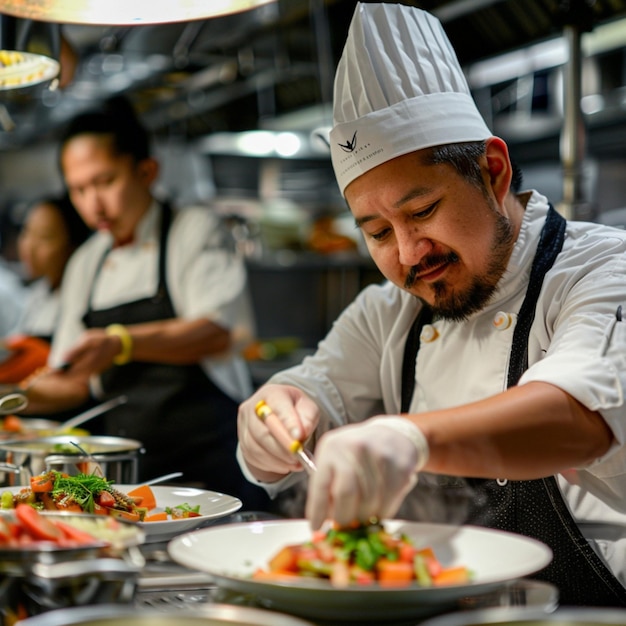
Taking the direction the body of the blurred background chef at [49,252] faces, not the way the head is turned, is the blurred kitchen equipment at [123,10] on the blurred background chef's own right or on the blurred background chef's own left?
on the blurred background chef's own left

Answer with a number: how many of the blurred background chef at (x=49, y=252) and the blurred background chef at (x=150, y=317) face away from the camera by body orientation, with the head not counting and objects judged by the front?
0

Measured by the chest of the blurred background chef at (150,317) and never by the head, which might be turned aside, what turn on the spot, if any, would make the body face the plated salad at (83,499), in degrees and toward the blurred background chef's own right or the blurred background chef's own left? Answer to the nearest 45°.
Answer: approximately 45° to the blurred background chef's own left

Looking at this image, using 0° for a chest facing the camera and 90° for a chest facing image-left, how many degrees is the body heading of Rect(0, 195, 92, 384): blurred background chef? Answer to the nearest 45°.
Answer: approximately 45°

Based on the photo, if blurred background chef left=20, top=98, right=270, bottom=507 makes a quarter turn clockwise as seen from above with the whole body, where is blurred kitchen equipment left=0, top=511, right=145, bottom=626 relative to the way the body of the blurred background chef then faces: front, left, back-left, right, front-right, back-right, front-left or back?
back-left

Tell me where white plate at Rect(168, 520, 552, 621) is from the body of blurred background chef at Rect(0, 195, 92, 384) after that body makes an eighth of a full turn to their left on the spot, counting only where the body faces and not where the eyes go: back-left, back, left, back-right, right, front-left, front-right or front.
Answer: front

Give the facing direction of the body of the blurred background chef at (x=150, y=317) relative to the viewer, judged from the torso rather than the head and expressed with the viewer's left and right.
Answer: facing the viewer and to the left of the viewer

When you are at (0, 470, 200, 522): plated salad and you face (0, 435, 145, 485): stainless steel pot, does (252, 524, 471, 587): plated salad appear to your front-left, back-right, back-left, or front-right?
back-right

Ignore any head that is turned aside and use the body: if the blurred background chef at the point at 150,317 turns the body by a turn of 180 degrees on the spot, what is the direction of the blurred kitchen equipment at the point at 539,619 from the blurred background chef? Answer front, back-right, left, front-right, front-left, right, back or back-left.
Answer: back-right

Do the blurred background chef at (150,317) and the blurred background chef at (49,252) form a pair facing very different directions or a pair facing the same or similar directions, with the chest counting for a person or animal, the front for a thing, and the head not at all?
same or similar directions

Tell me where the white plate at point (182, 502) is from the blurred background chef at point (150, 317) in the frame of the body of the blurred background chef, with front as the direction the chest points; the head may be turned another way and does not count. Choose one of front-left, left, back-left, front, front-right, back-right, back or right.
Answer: front-left

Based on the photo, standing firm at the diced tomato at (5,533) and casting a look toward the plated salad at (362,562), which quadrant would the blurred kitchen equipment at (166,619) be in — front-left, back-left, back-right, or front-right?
front-right

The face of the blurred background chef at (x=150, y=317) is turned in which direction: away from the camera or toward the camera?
toward the camera

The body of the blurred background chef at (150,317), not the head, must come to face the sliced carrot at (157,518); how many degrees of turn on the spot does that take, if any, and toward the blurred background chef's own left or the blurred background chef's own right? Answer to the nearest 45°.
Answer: approximately 45° to the blurred background chef's own left

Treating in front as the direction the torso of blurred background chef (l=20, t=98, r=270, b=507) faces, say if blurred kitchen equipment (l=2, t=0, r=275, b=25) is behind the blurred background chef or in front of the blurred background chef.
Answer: in front
